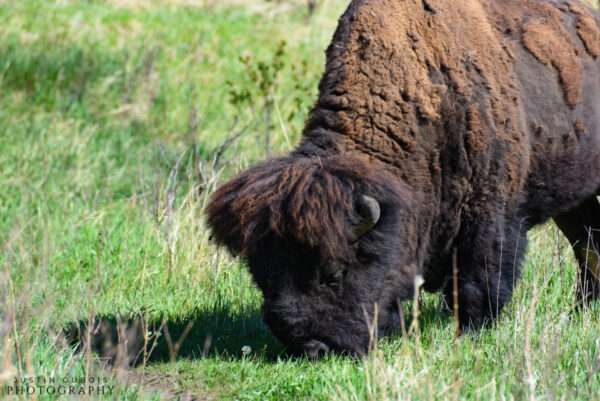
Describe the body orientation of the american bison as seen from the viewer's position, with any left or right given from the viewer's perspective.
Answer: facing the viewer and to the left of the viewer
